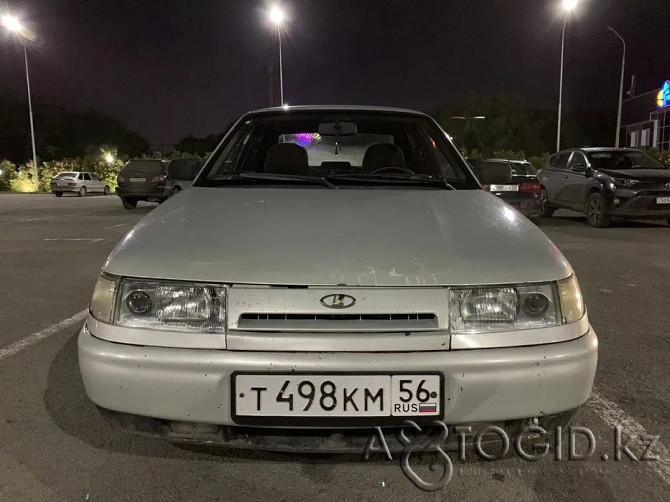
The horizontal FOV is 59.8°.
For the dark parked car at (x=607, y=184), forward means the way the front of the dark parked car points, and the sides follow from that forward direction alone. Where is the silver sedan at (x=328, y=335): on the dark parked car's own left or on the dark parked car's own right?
on the dark parked car's own right

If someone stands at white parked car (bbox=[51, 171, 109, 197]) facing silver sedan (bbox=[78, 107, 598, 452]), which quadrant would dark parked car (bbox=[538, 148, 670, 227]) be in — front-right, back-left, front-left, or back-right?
front-left

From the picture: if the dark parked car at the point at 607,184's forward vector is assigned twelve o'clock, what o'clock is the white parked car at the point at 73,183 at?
The white parked car is roughly at 5 o'clock from the dark parked car.

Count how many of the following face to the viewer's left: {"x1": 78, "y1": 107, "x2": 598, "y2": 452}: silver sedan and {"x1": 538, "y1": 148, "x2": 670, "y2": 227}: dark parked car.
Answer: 0

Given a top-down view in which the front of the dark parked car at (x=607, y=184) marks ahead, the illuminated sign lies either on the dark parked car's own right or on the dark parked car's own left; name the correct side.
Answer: on the dark parked car's own left

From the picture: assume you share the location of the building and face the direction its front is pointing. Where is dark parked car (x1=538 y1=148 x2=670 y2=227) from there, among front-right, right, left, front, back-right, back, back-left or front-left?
front-left

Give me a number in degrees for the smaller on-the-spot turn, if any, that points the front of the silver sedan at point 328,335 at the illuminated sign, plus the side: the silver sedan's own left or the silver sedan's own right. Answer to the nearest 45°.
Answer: approximately 135° to the silver sedan's own left

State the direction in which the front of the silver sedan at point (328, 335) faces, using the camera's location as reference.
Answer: facing the viewer

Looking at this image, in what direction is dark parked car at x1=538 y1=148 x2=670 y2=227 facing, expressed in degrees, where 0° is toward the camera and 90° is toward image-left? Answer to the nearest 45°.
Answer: approximately 315°

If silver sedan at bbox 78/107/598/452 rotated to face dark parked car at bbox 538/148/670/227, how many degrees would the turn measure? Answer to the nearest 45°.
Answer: approximately 135° to its left

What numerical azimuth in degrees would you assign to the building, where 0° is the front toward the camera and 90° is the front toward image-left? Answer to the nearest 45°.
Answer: approximately 45°

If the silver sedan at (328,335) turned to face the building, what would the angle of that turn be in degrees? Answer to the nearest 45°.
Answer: approximately 135° to its left

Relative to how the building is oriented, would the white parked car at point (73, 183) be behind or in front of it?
in front

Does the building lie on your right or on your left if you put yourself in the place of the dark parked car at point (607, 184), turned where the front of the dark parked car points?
on your left

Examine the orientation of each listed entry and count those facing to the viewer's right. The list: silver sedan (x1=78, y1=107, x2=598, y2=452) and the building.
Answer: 0

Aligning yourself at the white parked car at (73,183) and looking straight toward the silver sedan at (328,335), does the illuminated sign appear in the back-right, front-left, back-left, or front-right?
front-left
